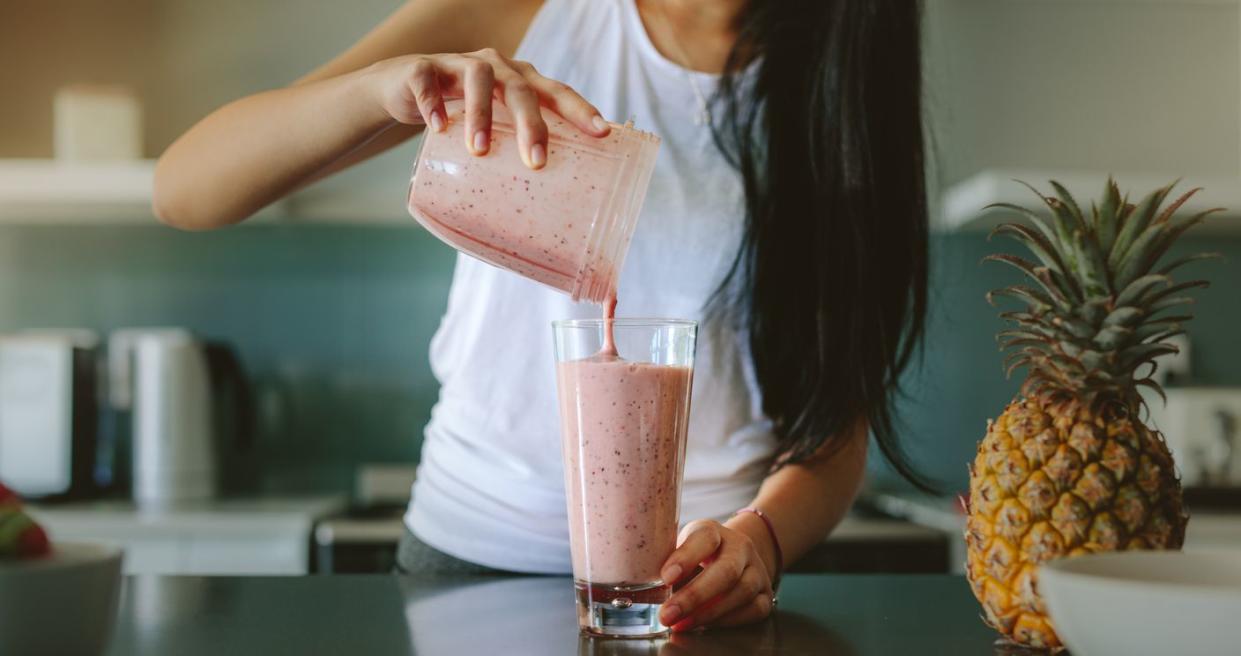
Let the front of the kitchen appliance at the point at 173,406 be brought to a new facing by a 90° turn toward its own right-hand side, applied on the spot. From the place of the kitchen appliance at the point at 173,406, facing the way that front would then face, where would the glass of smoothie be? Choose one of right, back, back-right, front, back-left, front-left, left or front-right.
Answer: back

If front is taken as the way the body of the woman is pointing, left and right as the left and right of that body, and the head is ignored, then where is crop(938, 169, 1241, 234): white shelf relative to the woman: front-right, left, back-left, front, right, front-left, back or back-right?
back-left

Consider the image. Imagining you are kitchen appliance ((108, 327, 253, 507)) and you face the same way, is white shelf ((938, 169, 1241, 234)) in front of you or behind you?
behind

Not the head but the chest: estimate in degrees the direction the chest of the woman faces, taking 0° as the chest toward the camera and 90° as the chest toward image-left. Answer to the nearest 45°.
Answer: approximately 0°

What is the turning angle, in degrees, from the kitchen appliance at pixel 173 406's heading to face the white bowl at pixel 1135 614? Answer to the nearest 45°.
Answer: approximately 90° to its left

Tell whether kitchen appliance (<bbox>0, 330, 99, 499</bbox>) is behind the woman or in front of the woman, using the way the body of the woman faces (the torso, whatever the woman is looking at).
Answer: behind

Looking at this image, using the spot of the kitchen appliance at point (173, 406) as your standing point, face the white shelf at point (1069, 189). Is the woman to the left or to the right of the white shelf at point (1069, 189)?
right
